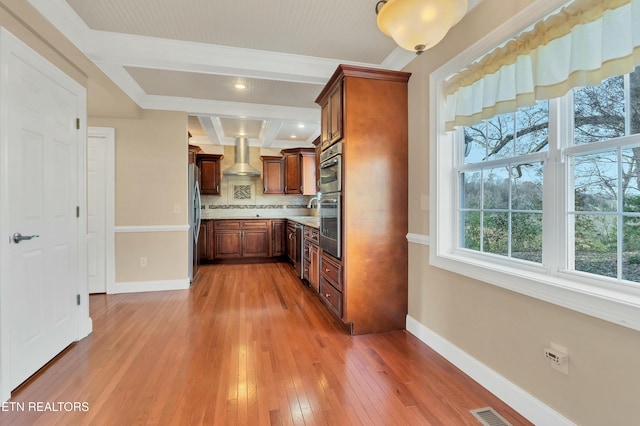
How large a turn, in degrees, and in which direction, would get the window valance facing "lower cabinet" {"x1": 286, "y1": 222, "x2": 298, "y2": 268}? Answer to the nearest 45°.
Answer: approximately 90° to its right

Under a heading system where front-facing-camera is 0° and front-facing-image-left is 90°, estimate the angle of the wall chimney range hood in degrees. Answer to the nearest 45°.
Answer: approximately 0°

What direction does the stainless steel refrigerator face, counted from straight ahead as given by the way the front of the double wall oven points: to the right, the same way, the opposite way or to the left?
the opposite way

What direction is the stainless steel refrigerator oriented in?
to the viewer's right

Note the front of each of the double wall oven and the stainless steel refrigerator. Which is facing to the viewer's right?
the stainless steel refrigerator

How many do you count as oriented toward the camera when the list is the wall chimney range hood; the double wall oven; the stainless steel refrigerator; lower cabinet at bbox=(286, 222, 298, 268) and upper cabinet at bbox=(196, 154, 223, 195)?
2

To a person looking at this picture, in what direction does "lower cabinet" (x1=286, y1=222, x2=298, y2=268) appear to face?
facing to the left of the viewer
